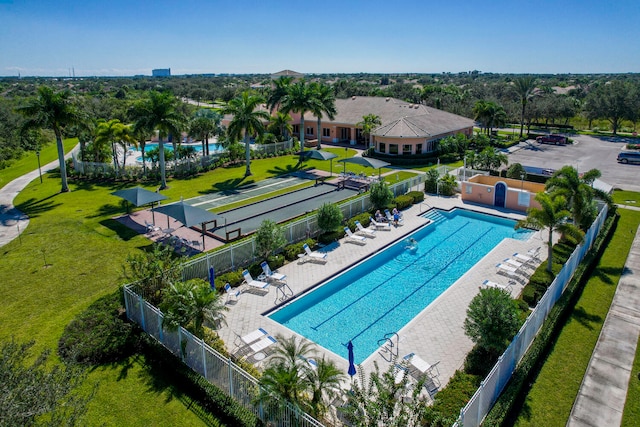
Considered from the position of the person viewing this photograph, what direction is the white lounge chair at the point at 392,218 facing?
facing the viewer and to the right of the viewer

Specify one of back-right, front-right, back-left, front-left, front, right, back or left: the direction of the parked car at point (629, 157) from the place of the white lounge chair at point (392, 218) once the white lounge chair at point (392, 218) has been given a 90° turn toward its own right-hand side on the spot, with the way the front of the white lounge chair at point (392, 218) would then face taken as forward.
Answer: back

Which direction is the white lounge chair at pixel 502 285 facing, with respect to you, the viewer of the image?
facing away from the viewer and to the left of the viewer

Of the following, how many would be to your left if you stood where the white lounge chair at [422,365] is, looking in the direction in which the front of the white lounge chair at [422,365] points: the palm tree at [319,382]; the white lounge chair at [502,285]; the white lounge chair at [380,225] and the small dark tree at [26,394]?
2

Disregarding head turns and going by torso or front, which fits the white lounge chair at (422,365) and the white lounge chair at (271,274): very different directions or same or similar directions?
very different directions

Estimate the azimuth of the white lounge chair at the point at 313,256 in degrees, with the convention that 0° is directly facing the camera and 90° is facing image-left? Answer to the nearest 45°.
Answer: approximately 315°

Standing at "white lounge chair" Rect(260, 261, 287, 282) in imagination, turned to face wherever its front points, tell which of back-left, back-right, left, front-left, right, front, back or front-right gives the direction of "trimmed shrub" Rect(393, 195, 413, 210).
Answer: left

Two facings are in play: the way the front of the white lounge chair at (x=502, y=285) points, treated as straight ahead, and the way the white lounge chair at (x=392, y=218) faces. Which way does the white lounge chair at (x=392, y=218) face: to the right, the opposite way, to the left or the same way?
the opposite way

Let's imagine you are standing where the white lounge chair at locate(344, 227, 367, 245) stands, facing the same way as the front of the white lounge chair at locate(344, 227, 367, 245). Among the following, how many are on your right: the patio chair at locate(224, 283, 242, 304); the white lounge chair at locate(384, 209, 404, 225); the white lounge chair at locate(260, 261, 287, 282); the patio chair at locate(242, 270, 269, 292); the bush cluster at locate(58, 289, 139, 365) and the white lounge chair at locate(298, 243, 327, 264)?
5

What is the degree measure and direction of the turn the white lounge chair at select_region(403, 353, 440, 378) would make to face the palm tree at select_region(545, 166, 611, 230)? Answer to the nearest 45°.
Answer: approximately 90° to its right

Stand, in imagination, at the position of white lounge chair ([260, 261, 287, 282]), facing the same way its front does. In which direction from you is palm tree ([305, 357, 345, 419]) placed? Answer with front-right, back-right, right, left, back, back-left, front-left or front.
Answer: front-right

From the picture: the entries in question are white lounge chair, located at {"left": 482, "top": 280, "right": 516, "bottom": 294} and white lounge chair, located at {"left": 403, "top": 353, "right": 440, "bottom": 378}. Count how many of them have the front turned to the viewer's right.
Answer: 0

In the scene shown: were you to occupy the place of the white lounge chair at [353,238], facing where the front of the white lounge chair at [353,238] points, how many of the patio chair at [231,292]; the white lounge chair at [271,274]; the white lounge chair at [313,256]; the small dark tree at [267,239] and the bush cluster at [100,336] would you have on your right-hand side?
5
